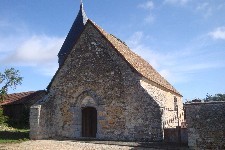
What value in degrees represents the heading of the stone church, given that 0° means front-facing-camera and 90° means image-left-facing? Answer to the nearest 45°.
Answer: approximately 0°

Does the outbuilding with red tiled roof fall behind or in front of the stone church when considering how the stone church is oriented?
behind

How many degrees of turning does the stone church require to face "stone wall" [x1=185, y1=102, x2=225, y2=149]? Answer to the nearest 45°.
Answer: approximately 45° to its left

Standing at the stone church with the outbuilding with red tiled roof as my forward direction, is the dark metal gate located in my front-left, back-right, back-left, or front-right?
back-left
